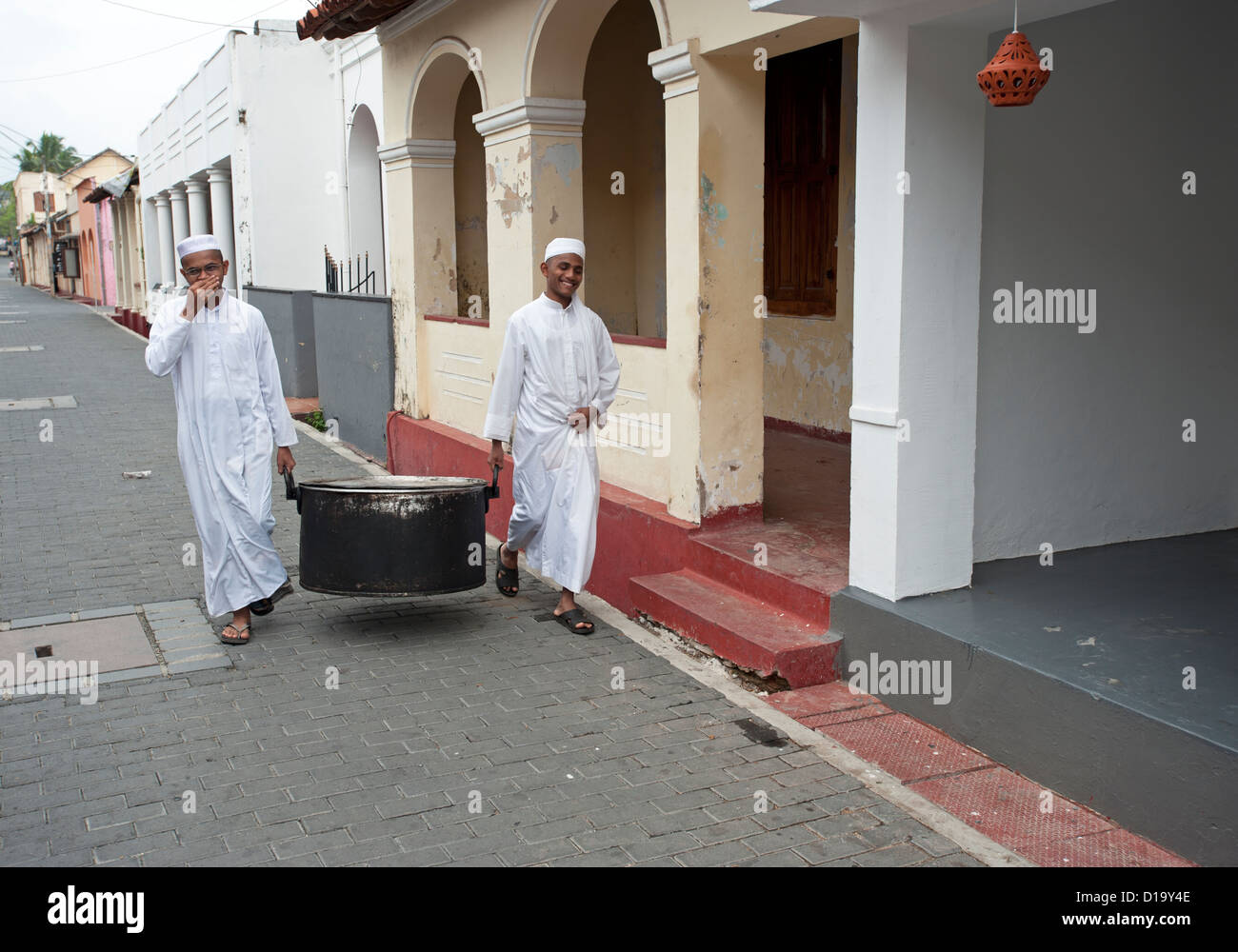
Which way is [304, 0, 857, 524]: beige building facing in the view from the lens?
facing the viewer and to the left of the viewer

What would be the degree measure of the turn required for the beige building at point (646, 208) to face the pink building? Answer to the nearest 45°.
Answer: approximately 90° to its right

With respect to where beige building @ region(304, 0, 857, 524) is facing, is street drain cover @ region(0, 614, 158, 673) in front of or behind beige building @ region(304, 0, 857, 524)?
in front

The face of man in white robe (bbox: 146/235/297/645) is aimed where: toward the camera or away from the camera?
toward the camera

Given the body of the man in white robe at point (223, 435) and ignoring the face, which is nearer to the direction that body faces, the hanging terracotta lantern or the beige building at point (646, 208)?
the hanging terracotta lantern

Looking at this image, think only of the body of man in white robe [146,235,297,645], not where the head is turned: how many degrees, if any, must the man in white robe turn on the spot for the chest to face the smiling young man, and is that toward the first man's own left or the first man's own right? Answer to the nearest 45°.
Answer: approximately 90° to the first man's own left

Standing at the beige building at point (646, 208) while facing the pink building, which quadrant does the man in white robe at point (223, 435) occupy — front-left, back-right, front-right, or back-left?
back-left

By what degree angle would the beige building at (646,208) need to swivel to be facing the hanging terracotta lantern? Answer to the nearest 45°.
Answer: approximately 45° to its left

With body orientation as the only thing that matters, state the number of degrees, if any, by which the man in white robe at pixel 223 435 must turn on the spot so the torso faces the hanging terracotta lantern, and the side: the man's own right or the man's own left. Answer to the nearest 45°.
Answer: approximately 45° to the man's own left

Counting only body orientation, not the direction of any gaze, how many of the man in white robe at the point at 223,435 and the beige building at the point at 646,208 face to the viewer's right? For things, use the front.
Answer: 0

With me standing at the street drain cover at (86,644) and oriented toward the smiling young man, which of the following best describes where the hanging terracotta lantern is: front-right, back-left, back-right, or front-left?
front-right

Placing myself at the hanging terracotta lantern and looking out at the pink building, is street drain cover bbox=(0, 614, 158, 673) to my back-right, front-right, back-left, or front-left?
front-left

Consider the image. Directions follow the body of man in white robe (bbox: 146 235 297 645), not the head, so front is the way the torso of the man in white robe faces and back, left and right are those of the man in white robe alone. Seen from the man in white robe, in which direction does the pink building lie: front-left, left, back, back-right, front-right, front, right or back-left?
back
